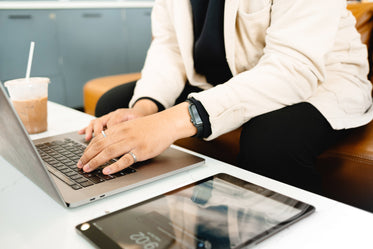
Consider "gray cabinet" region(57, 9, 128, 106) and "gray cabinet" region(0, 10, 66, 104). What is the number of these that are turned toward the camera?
2

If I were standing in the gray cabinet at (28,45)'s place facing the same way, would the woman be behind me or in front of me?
in front

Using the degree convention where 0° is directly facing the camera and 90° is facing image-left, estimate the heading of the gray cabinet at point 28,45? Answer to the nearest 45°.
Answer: approximately 0°

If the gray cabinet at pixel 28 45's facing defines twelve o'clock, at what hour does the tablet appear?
The tablet is roughly at 12 o'clock from the gray cabinet.

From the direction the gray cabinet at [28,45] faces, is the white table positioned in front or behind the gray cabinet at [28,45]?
in front

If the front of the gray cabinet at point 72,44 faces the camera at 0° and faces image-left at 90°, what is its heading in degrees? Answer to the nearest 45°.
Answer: approximately 0°

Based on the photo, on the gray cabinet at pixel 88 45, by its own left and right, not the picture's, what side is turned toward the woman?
front

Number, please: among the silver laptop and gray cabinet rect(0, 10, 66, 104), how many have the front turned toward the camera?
1
